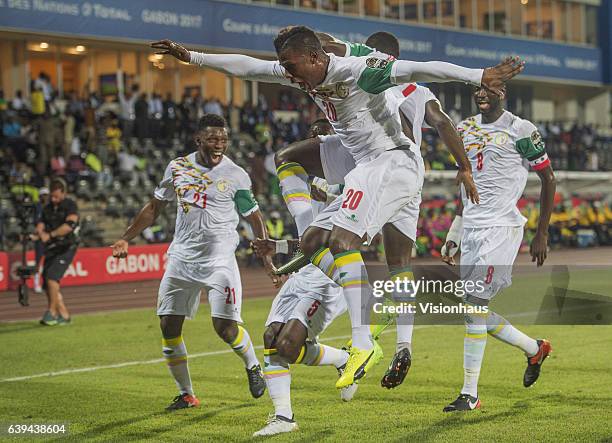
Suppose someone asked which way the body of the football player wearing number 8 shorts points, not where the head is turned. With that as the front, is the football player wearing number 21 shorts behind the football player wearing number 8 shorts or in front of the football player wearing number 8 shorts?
in front

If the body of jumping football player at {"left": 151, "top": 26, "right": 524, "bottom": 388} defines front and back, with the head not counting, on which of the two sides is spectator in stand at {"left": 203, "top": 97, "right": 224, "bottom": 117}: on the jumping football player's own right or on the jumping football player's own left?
on the jumping football player's own right

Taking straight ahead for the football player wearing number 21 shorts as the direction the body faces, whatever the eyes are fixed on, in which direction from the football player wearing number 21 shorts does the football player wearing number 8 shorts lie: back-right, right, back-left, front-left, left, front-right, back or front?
left

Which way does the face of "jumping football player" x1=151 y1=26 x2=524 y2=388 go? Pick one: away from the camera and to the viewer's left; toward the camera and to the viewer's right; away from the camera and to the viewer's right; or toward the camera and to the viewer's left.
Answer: toward the camera and to the viewer's left

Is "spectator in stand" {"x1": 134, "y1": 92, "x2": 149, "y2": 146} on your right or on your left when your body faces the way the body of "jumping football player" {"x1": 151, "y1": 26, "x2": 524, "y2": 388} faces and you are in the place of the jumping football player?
on your right

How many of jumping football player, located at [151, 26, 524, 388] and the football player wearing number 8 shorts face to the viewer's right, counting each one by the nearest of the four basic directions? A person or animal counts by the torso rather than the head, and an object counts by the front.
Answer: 0

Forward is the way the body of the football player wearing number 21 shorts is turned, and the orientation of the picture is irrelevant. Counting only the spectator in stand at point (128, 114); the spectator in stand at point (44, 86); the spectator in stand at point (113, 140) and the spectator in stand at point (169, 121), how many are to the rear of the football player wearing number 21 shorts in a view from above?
4

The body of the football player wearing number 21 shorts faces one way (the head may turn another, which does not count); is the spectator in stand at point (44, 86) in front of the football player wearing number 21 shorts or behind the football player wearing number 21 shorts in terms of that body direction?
behind

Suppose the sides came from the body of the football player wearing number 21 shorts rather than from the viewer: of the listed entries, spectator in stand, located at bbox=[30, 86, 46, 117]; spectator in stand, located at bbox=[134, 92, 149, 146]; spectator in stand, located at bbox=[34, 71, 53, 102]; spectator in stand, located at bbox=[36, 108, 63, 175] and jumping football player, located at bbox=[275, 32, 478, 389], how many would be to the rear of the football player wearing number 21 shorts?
4

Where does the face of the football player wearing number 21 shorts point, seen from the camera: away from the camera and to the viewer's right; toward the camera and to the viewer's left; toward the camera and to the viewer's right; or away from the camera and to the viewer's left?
toward the camera and to the viewer's right
